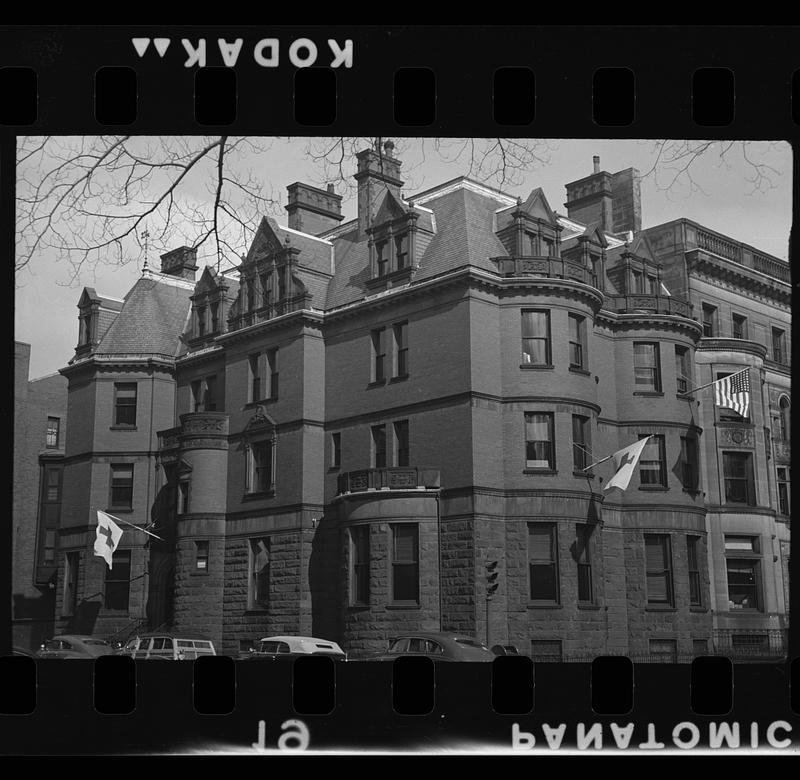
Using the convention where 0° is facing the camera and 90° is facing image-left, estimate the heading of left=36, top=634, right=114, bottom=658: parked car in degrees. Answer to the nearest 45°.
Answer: approximately 135°

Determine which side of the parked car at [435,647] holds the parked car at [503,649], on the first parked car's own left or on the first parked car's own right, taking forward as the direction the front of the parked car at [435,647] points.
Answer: on the first parked car's own right

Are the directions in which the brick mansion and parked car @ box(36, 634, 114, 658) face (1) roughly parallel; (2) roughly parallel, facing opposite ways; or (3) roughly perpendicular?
roughly perpendicular

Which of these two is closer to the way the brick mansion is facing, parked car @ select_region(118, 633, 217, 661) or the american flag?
the parked car

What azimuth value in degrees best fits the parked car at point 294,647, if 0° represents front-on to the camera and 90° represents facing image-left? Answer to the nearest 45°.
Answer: approximately 135°

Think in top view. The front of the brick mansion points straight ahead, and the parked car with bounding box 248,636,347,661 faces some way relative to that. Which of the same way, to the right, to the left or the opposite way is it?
to the right

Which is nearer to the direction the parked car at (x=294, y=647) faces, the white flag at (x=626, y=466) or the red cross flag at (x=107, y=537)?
the red cross flag

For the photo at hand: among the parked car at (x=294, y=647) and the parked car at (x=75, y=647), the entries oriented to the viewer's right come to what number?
0

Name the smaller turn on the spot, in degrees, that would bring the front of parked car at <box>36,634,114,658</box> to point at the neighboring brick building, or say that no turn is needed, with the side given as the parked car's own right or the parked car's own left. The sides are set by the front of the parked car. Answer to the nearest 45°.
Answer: approximately 45° to the parked car's own right
